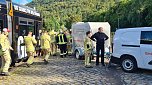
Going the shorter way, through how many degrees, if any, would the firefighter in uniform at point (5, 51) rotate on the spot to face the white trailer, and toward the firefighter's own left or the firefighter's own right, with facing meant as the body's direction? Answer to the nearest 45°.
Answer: approximately 45° to the firefighter's own left

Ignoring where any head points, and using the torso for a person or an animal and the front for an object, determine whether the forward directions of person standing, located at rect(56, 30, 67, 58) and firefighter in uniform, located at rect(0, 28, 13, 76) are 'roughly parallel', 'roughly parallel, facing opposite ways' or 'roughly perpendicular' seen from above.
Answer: roughly perpendicular

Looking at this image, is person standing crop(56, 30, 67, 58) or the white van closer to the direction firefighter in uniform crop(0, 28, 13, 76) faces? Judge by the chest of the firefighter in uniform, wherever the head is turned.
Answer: the white van

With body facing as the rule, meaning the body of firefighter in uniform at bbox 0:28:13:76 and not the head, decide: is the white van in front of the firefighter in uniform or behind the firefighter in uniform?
in front

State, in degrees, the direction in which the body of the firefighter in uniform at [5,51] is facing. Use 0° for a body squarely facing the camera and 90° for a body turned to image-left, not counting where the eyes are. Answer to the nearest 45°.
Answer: approximately 270°

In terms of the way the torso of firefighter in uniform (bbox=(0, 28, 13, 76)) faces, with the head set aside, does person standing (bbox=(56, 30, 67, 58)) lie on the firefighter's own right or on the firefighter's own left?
on the firefighter's own left
